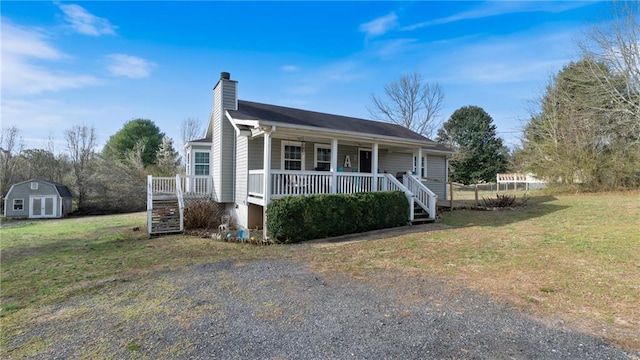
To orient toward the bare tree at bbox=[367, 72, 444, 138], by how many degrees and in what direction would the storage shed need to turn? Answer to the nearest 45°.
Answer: approximately 90° to its left

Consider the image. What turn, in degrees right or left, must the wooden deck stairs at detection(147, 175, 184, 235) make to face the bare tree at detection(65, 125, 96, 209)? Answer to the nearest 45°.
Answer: approximately 180°

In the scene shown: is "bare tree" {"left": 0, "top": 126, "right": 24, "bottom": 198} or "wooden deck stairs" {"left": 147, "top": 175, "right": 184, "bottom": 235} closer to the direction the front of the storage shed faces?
the wooden deck stairs

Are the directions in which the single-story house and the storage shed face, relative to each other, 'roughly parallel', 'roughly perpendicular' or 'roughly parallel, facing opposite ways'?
roughly parallel

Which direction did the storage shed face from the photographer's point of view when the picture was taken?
facing the viewer

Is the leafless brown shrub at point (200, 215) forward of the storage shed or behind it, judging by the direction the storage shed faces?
forward

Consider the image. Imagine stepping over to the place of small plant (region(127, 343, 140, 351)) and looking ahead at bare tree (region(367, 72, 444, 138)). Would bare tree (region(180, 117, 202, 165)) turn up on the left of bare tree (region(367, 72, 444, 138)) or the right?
left

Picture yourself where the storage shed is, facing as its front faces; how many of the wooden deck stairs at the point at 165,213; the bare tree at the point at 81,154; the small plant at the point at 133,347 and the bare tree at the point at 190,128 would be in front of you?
2

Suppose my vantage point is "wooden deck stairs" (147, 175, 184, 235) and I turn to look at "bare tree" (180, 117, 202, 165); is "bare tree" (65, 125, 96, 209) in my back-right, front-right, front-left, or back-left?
front-left

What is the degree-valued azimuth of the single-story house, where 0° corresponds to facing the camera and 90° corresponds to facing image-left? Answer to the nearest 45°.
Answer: approximately 315°

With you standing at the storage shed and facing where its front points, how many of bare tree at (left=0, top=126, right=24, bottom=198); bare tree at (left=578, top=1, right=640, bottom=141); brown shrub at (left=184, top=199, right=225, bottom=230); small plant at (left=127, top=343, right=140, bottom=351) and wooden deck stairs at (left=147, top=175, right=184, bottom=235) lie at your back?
1

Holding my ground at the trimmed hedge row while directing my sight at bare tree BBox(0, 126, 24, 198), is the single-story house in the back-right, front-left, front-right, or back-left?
front-right

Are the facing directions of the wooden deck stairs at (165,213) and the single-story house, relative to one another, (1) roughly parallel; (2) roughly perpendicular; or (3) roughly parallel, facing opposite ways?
roughly parallel

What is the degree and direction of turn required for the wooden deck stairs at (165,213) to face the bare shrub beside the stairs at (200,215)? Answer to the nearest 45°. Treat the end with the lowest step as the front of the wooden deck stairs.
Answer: approximately 90° to its left

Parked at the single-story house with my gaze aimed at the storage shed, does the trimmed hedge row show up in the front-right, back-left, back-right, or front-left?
back-left

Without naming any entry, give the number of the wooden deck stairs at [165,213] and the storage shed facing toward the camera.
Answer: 2

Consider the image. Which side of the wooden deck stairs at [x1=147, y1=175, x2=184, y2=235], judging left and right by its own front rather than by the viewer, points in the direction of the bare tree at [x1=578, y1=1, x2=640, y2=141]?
left

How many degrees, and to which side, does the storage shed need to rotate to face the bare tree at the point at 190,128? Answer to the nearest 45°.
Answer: approximately 135° to its left

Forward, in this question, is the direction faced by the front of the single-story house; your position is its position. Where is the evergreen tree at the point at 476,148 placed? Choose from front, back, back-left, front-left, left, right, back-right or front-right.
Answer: left
